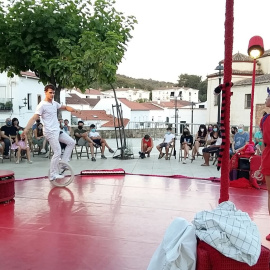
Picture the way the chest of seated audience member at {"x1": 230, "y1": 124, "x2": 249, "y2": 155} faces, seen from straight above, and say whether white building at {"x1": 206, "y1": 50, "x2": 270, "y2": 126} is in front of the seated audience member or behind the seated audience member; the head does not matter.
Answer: behind

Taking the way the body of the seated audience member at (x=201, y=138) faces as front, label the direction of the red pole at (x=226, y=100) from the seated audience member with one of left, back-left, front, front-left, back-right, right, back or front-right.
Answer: front-left

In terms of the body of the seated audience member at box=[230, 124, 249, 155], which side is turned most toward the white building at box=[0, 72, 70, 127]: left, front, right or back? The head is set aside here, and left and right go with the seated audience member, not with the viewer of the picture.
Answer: right

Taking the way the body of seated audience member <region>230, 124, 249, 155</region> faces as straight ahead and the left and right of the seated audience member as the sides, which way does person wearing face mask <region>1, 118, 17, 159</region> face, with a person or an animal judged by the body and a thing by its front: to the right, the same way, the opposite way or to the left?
to the left

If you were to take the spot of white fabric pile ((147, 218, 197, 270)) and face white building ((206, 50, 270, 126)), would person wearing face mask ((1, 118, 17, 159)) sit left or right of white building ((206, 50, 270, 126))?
left

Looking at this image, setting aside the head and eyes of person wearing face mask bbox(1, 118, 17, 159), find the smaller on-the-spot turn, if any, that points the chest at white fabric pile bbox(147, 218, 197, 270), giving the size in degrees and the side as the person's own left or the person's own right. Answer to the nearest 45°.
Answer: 0° — they already face it

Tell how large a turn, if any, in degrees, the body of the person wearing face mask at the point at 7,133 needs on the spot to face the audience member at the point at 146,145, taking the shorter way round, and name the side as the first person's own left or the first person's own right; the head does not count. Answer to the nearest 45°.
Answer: approximately 90° to the first person's own left

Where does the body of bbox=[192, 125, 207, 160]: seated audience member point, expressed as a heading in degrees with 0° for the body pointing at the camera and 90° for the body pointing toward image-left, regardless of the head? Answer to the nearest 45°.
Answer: approximately 45°

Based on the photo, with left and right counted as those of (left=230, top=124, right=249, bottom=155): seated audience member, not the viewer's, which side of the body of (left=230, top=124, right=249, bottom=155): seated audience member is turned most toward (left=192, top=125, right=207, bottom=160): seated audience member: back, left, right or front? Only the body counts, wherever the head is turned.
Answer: right

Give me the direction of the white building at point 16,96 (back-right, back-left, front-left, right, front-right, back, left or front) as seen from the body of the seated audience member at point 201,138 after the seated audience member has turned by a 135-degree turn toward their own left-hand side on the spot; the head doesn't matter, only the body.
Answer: back-left

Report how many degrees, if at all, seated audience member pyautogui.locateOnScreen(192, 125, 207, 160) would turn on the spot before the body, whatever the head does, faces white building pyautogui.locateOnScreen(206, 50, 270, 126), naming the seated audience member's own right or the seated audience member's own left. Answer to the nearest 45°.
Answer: approximately 135° to the seated audience member's own right
